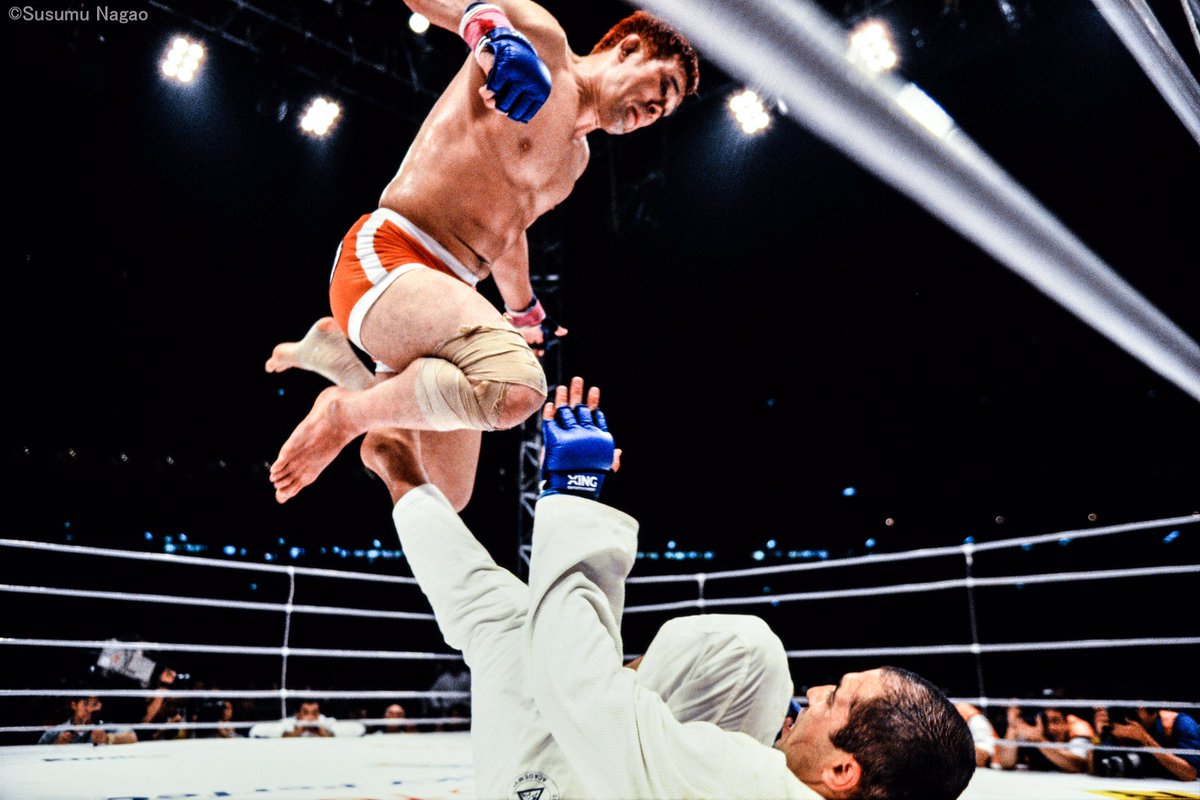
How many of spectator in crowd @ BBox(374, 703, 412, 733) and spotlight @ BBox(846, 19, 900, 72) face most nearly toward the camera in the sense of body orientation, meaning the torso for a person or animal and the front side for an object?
2

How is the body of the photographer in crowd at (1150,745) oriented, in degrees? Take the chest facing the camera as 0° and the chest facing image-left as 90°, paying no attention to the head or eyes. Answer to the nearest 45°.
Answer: approximately 45°

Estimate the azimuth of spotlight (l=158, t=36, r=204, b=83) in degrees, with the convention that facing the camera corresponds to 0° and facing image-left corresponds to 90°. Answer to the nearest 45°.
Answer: approximately 0°

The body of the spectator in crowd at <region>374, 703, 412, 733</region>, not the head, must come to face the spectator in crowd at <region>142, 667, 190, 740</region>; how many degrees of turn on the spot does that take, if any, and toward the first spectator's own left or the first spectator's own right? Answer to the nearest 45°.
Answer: approximately 45° to the first spectator's own right
